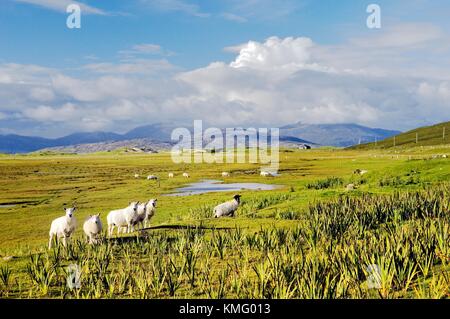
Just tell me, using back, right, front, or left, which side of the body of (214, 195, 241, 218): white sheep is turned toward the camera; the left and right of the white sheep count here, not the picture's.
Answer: right

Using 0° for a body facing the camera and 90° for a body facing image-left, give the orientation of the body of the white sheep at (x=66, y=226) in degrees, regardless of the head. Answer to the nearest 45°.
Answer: approximately 315°

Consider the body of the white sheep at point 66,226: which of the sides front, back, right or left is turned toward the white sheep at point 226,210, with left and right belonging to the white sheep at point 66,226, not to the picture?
left

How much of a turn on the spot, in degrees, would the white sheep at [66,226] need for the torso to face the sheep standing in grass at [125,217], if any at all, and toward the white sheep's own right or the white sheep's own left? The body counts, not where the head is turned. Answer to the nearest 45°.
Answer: approximately 90° to the white sheep's own left
